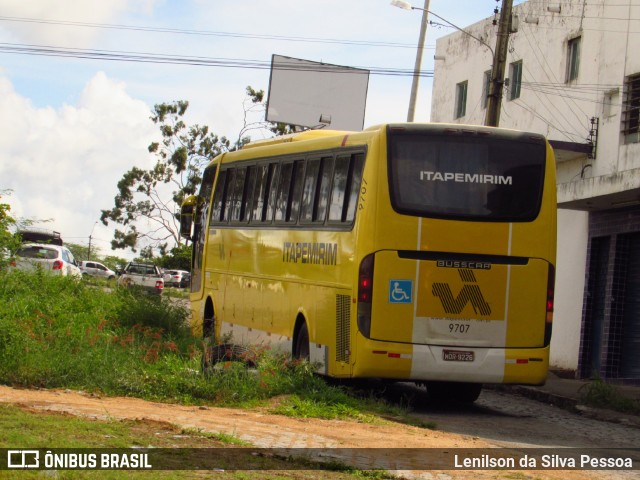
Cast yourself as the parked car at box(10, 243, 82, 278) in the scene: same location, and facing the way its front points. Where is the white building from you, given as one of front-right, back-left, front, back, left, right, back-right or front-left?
right

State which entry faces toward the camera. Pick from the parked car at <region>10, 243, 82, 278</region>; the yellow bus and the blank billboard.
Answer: the blank billboard

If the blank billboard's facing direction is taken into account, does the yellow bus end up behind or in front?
in front

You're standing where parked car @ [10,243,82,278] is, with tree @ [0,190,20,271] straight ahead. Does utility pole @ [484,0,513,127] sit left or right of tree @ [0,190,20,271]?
left

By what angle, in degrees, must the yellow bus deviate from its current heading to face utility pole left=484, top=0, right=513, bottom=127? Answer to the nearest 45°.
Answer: approximately 45° to its right

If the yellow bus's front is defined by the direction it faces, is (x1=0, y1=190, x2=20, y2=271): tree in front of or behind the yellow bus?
in front

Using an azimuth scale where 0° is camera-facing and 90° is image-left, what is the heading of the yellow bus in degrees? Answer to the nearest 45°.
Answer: approximately 135°

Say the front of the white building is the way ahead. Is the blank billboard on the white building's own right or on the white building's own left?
on the white building's own right

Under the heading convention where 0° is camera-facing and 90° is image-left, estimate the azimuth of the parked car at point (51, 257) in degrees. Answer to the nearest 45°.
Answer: approximately 225°

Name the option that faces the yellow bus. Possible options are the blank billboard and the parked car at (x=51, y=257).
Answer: the blank billboard

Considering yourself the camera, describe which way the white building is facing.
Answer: facing the viewer and to the left of the viewer

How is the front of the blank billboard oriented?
toward the camera

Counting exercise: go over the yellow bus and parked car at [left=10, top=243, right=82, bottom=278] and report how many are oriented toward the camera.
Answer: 0
